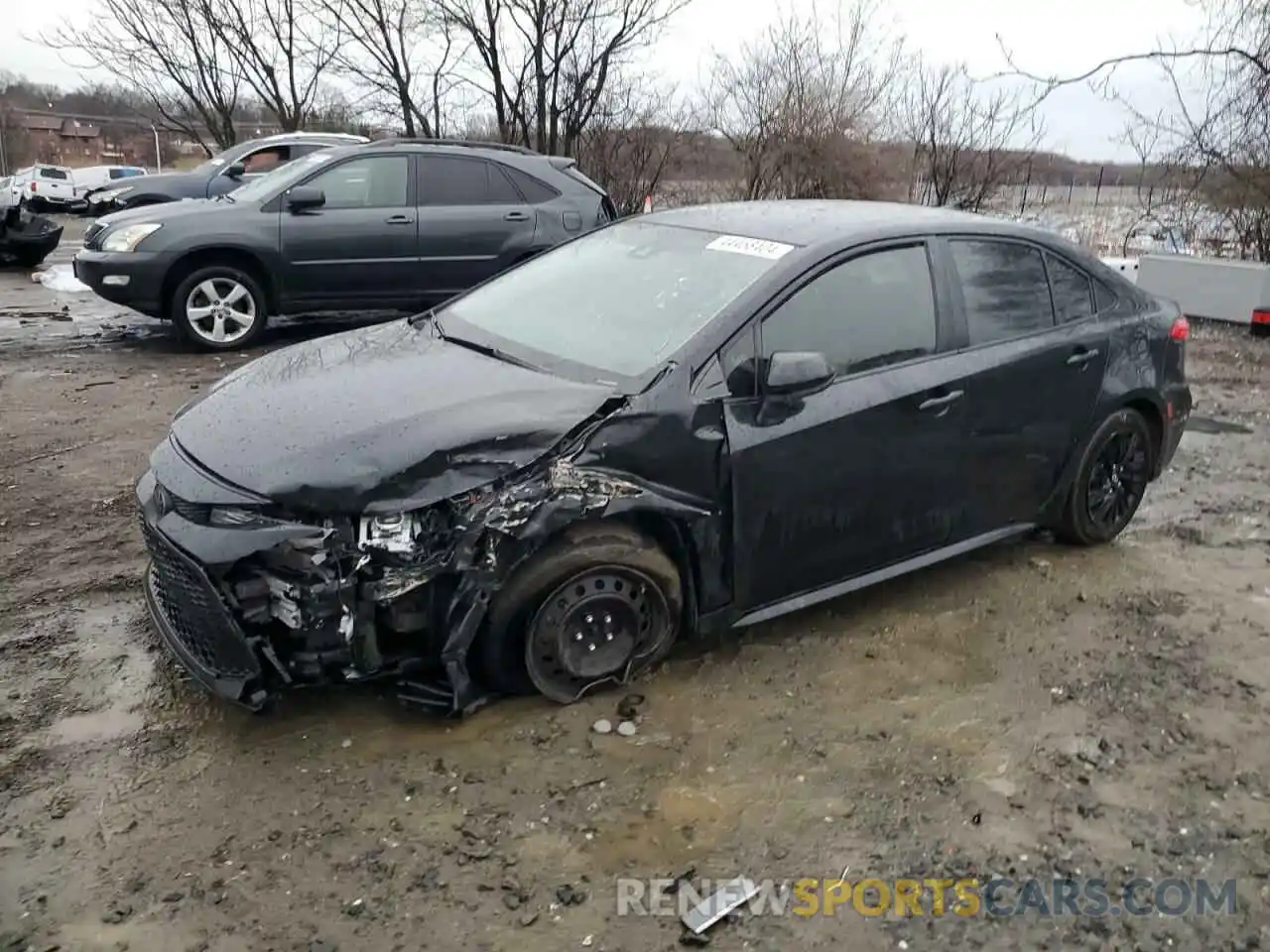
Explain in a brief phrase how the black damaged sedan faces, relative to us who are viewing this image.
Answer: facing the viewer and to the left of the viewer

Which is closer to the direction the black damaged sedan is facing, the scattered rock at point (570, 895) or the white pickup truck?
the scattered rock

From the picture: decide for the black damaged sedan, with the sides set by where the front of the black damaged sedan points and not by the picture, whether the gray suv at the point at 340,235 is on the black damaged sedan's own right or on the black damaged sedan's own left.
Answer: on the black damaged sedan's own right

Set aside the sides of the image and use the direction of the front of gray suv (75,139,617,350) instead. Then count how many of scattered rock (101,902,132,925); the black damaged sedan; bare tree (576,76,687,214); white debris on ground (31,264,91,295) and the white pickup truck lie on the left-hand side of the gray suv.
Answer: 2

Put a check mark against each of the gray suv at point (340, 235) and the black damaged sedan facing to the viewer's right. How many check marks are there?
0

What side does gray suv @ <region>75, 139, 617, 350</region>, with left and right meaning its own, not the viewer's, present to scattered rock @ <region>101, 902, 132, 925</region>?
left

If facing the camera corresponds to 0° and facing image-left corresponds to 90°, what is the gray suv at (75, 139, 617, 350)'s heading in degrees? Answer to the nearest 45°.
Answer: approximately 90°

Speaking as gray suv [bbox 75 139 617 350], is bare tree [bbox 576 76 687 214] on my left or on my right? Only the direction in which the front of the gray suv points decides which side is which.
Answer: on my right

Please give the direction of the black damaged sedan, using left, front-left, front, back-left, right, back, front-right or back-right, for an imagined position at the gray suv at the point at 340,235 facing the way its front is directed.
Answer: left

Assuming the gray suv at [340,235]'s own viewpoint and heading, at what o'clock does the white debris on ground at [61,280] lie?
The white debris on ground is roughly at 2 o'clock from the gray suv.

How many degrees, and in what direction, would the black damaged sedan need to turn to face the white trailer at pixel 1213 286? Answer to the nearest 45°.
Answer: approximately 180°

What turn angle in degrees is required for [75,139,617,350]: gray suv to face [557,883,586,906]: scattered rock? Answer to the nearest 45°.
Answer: approximately 90° to its left

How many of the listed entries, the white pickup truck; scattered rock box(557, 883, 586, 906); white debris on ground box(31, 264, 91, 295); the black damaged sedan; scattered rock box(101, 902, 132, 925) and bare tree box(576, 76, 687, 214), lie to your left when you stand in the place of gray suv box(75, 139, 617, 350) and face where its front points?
3

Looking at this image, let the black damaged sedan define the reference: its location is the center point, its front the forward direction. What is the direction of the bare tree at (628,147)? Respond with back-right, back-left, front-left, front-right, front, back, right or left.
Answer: back-right

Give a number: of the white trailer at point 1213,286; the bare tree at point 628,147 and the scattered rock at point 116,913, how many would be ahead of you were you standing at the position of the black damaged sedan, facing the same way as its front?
1

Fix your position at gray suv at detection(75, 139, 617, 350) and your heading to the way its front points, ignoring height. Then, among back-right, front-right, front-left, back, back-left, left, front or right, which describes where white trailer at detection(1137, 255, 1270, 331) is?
back

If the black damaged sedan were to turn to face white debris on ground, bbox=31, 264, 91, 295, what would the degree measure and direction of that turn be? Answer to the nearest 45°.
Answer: approximately 90° to its right

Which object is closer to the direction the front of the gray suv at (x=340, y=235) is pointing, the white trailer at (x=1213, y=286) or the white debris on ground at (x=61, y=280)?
the white debris on ground
